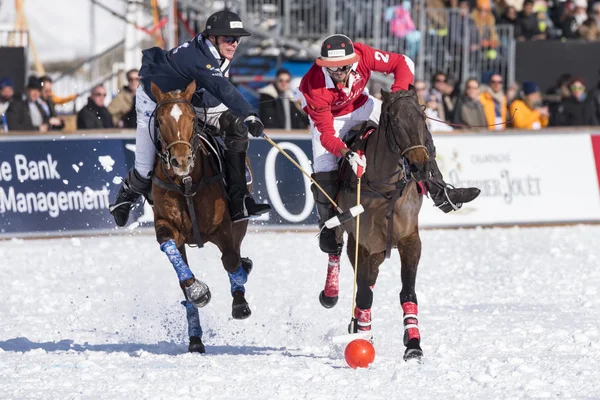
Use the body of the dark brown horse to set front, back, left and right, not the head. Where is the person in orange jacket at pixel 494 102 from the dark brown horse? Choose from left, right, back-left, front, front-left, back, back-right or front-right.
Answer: back

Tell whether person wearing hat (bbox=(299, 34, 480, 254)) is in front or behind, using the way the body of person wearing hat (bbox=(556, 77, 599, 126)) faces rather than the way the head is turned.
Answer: in front

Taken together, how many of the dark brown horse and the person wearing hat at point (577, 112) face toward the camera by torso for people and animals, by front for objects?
2

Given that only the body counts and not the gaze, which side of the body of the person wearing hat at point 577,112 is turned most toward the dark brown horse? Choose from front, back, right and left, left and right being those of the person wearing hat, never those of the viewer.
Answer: front

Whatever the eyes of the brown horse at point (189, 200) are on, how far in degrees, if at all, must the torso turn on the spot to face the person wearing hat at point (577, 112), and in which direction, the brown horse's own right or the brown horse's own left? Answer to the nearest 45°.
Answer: approximately 135° to the brown horse's own left

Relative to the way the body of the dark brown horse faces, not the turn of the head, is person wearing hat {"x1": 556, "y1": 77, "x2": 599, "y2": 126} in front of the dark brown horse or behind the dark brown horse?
behind

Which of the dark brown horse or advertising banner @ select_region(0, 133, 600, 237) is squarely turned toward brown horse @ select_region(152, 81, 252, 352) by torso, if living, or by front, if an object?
the advertising banner

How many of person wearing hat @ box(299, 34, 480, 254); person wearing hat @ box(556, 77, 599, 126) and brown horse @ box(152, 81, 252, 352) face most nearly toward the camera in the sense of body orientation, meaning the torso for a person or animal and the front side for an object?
3

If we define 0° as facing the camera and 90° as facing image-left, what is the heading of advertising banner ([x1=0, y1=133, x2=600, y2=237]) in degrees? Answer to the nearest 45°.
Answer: approximately 0°

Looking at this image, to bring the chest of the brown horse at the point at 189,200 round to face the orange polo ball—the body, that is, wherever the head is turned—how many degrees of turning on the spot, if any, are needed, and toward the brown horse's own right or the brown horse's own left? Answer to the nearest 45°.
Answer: approximately 45° to the brown horse's own left

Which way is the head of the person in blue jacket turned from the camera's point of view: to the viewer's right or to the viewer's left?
to the viewer's right

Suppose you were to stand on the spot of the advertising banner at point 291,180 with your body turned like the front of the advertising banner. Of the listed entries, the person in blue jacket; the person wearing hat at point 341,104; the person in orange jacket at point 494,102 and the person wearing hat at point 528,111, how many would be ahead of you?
2

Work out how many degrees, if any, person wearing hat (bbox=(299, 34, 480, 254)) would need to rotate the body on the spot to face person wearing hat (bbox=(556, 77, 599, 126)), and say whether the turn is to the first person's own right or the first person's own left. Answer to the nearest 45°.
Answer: approximately 180°
